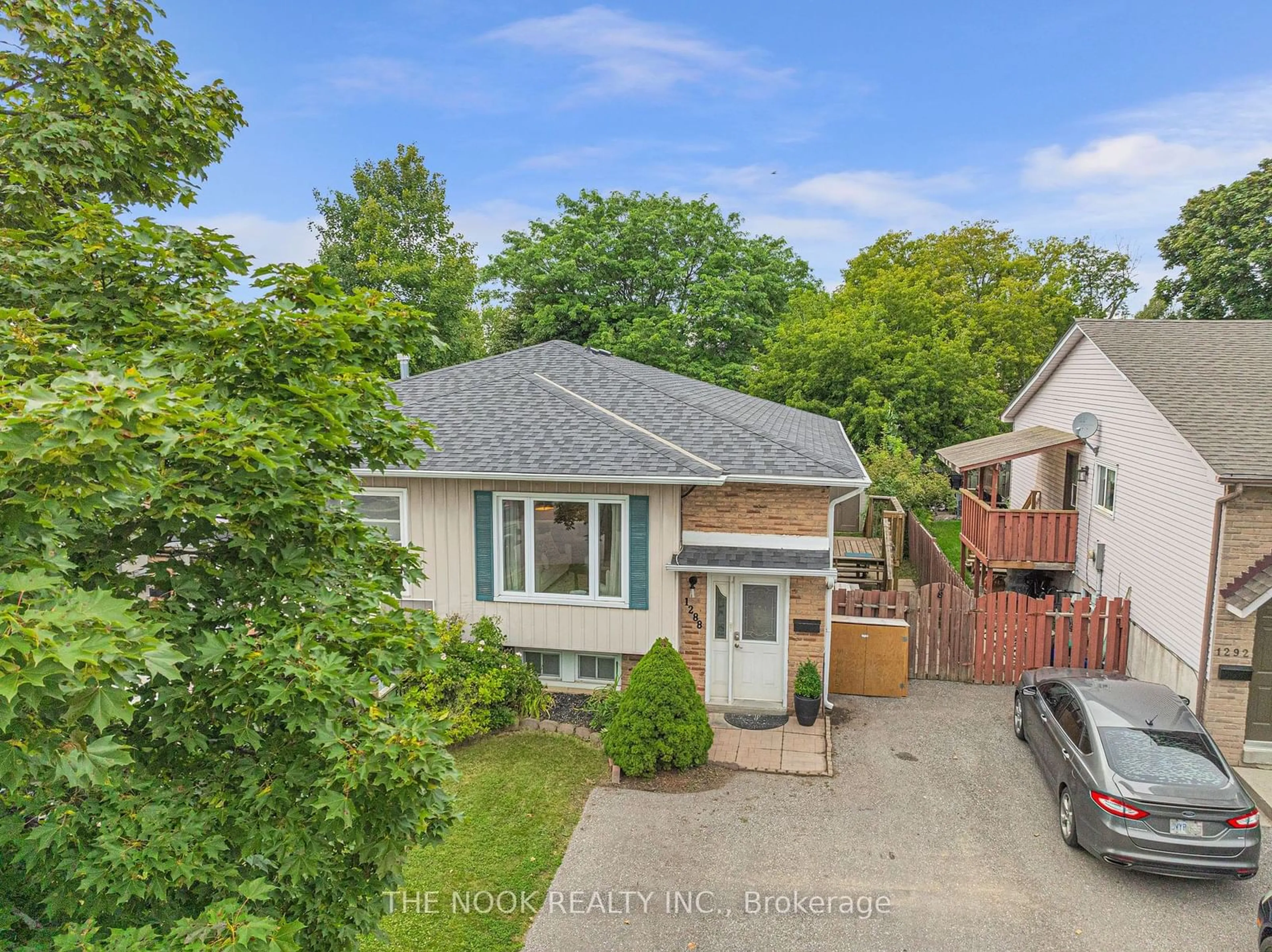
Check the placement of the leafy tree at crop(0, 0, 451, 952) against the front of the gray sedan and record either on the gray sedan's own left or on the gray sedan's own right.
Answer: on the gray sedan's own left

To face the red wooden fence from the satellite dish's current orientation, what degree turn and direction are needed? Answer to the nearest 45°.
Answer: approximately 45° to its left

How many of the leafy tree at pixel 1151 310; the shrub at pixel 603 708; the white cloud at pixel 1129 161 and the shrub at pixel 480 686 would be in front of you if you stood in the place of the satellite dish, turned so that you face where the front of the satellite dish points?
2

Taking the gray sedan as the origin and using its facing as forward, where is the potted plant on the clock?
The potted plant is roughly at 11 o'clock from the gray sedan.

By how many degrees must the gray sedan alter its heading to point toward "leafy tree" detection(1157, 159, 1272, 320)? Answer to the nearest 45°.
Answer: approximately 45° to its right

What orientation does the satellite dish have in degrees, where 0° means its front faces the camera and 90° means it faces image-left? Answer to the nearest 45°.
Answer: approximately 45°

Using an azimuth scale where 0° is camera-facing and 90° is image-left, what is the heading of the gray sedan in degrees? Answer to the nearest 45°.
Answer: approximately 135°
